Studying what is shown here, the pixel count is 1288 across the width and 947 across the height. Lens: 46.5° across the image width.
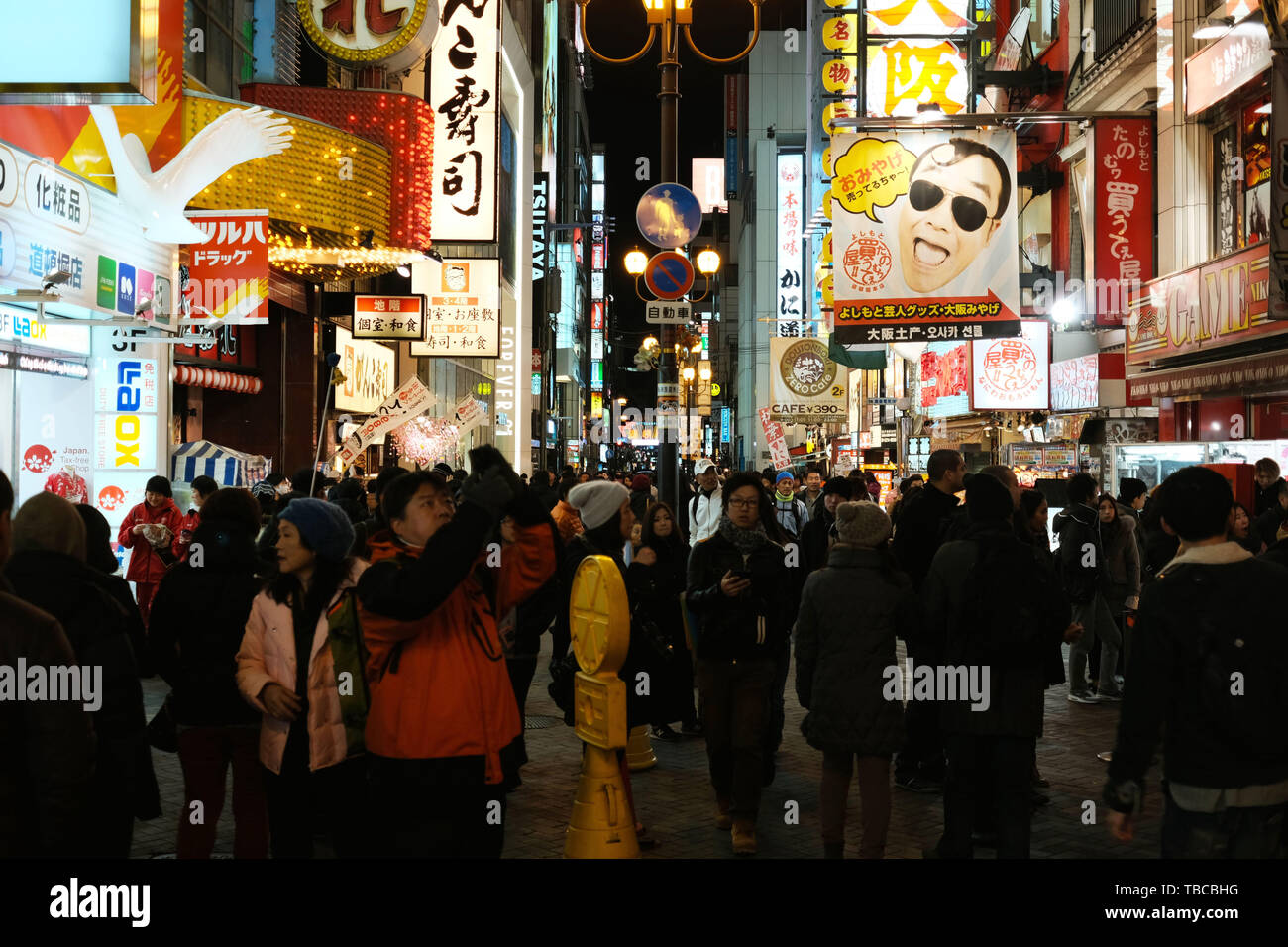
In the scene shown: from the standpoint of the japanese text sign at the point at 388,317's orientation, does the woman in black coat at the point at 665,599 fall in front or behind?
in front

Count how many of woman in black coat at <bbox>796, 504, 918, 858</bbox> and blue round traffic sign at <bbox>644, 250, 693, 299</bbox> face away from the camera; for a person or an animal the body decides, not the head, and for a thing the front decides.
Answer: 1

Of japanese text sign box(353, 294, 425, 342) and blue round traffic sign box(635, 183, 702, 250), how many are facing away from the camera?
0

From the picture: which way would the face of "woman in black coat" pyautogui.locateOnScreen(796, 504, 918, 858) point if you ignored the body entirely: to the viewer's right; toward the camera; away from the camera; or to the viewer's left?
away from the camera

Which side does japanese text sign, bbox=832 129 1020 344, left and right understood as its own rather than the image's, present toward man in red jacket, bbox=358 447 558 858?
front

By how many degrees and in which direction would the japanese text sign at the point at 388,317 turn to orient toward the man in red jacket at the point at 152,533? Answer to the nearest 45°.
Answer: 0° — it already faces them

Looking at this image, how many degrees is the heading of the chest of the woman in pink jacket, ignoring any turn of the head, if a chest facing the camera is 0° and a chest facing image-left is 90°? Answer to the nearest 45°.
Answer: approximately 45°

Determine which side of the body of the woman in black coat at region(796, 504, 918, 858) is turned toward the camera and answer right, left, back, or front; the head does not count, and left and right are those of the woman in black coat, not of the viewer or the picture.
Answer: back

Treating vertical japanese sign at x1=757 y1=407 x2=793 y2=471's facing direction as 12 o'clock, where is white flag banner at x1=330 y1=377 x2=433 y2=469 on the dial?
The white flag banner is roughly at 1 o'clock from the vertical japanese sign.

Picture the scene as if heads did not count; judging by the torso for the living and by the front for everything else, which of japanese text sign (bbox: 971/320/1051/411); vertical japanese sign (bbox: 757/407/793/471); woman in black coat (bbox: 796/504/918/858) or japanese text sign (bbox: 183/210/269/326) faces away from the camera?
the woman in black coat

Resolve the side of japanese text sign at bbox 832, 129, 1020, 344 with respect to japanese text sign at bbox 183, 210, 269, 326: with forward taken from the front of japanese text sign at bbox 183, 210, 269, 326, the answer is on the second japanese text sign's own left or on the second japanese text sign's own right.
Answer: on the second japanese text sign's own left
